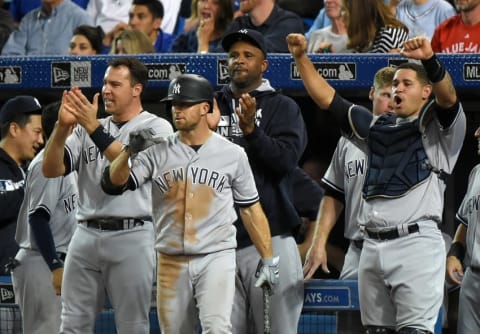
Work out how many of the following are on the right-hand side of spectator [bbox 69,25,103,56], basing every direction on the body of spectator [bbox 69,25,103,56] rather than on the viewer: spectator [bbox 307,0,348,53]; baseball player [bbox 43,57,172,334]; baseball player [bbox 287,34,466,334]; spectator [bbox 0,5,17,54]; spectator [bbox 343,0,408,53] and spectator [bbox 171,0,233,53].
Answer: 1

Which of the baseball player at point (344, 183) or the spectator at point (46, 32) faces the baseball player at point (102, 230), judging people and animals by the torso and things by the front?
the spectator

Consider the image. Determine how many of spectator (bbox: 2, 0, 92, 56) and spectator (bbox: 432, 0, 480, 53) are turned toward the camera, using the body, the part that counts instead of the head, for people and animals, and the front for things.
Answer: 2

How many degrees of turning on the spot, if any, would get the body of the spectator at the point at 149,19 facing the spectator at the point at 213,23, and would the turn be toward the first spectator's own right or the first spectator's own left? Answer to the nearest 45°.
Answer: approximately 90° to the first spectator's own left

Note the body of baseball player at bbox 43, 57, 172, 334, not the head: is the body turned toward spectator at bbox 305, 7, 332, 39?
no

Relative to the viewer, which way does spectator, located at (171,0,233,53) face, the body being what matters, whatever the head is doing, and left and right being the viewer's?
facing the viewer and to the left of the viewer

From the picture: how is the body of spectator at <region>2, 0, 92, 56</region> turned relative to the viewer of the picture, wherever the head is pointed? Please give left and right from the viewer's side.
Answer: facing the viewer

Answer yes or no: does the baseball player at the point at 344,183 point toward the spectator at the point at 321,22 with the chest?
no

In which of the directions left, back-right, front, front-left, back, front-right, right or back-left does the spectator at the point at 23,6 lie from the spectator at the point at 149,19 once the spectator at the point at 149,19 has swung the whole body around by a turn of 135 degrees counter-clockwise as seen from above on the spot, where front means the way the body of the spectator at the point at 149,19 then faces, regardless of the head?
back-left

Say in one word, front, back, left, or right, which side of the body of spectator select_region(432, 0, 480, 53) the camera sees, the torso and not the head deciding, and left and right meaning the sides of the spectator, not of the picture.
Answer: front
